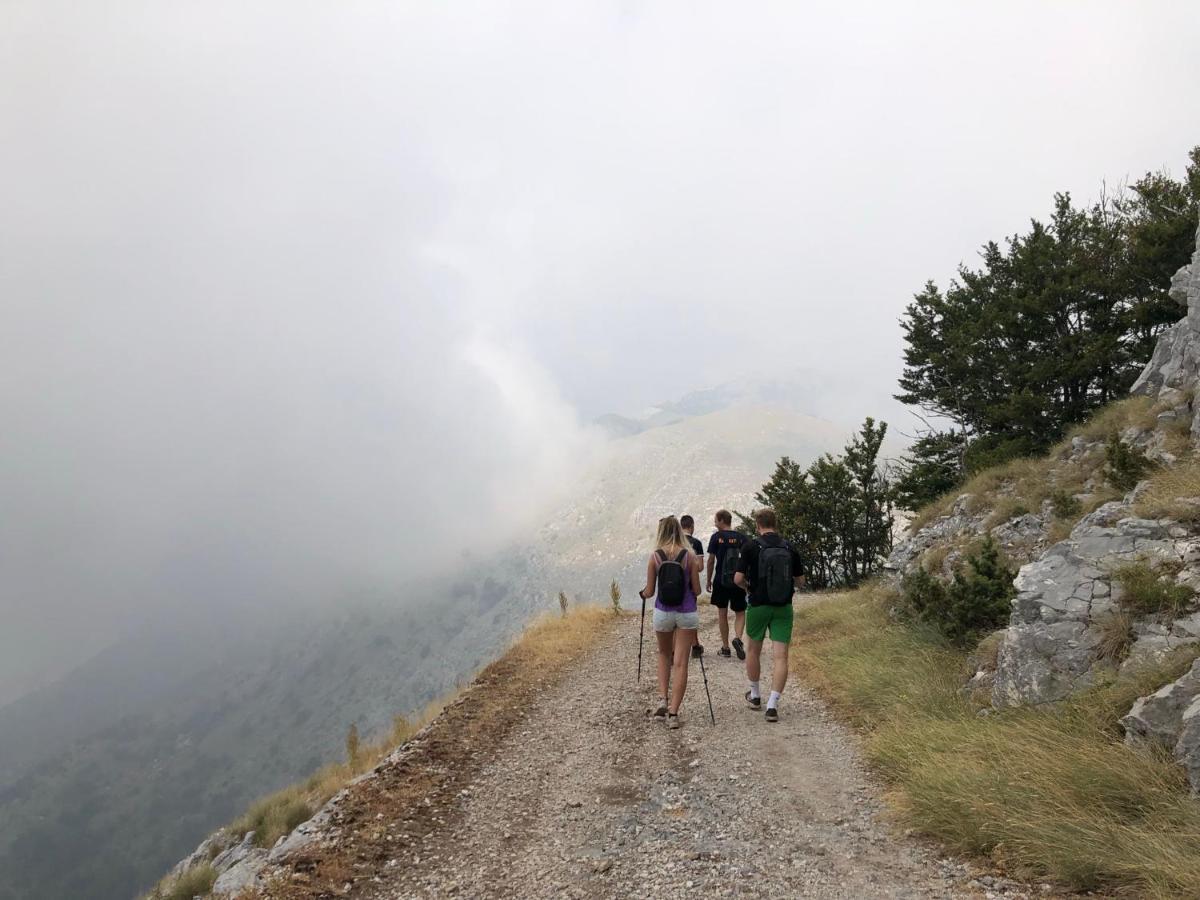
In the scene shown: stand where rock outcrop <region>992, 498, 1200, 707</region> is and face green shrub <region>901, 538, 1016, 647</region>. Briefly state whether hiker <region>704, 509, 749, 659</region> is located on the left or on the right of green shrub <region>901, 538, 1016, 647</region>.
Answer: left

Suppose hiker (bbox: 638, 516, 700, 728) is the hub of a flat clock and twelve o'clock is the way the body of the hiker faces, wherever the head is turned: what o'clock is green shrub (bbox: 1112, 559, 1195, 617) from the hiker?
The green shrub is roughly at 4 o'clock from the hiker.

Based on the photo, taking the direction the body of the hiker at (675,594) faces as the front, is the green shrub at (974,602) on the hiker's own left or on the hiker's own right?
on the hiker's own right

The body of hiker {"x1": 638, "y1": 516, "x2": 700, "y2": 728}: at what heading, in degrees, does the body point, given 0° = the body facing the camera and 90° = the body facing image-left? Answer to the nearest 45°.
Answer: approximately 180°

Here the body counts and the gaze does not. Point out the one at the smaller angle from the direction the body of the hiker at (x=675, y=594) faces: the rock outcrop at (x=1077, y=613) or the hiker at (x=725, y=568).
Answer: the hiker

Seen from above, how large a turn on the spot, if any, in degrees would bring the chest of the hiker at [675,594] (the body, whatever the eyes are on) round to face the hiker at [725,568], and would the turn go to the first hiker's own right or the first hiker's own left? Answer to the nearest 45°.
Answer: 0° — they already face them

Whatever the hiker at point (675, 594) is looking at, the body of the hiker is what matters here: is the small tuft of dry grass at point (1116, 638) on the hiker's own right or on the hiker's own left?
on the hiker's own right

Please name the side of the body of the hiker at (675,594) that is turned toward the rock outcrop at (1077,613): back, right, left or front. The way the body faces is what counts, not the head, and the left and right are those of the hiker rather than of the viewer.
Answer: right

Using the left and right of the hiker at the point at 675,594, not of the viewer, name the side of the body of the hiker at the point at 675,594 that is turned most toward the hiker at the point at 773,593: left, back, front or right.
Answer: right
